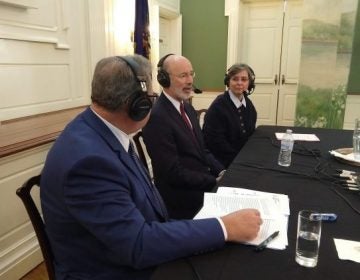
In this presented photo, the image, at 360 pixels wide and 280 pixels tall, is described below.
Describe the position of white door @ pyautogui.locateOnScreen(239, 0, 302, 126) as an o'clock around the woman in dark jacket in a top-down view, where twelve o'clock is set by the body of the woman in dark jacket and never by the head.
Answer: The white door is roughly at 8 o'clock from the woman in dark jacket.

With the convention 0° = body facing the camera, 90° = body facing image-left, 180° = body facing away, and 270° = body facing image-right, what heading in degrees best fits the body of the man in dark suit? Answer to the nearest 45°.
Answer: approximately 315°

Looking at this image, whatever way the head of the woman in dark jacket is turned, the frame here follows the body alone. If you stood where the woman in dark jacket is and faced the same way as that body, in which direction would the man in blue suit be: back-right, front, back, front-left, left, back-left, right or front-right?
front-right

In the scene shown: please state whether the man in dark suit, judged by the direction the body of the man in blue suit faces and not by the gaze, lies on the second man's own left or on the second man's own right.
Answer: on the second man's own left

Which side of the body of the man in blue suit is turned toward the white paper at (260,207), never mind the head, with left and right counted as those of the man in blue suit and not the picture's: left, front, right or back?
front

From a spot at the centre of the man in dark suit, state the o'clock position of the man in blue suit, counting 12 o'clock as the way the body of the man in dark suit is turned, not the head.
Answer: The man in blue suit is roughly at 2 o'clock from the man in dark suit.

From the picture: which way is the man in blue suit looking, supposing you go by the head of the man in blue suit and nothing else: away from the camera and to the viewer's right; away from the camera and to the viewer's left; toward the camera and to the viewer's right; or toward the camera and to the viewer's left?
away from the camera and to the viewer's right

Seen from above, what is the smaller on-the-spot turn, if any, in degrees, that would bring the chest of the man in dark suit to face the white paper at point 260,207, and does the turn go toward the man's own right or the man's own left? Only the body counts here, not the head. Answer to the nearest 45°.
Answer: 0° — they already face it

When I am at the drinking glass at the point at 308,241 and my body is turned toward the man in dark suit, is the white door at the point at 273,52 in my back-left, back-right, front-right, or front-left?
front-right

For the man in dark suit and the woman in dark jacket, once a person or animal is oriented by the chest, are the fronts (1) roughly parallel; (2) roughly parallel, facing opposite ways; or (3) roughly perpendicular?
roughly parallel

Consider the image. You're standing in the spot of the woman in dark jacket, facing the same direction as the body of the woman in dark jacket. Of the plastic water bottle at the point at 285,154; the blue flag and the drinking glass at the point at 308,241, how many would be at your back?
1

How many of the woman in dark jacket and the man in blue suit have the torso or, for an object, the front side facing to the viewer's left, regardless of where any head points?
0

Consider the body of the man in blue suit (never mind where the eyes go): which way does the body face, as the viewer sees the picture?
to the viewer's right

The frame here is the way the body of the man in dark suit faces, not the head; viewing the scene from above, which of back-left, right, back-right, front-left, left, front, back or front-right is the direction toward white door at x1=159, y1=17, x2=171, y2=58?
back-left

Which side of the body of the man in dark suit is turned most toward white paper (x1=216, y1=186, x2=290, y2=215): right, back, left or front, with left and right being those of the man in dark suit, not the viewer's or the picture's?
front
